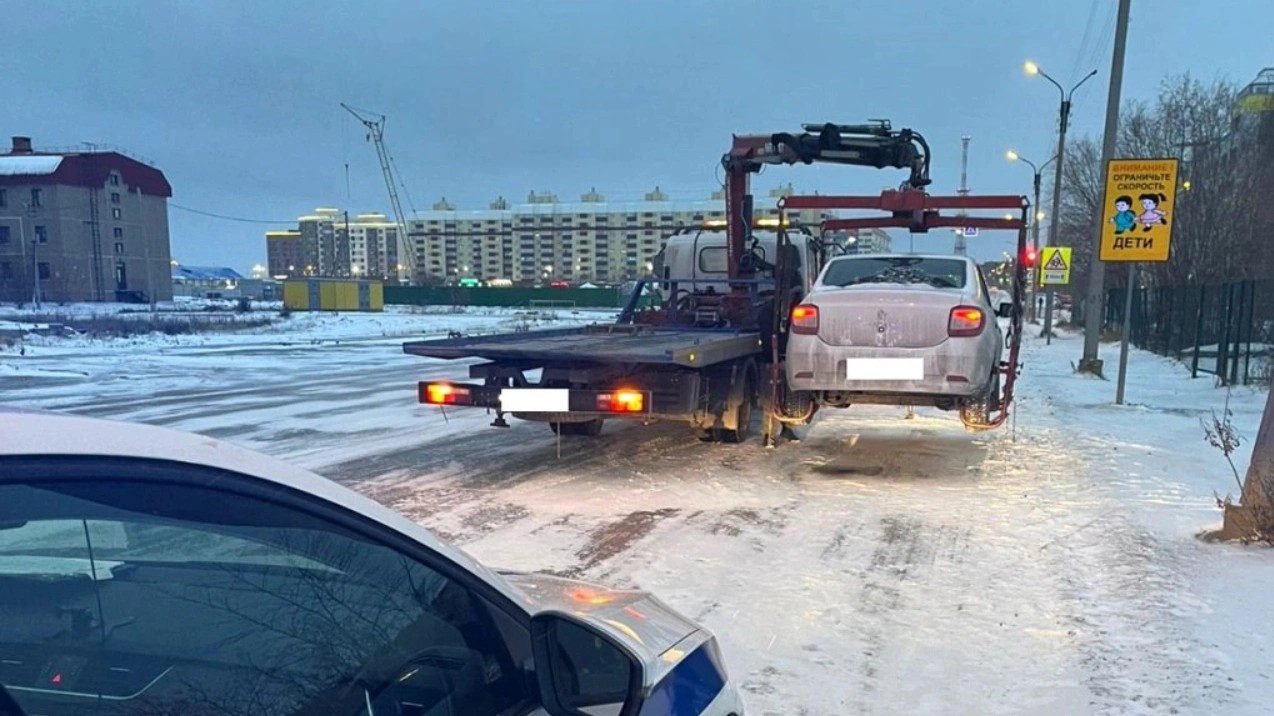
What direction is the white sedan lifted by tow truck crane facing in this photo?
away from the camera

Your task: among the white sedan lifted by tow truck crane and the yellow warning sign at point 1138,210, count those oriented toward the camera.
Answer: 1

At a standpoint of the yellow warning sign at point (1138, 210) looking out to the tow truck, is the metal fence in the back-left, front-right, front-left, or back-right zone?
back-right

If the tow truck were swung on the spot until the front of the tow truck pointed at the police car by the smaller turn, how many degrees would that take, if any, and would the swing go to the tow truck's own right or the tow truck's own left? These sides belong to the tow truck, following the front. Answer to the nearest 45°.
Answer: approximately 135° to the tow truck's own right

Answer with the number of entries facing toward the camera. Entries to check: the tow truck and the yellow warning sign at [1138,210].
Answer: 1

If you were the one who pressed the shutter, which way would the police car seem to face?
facing away from the viewer and to the right of the viewer

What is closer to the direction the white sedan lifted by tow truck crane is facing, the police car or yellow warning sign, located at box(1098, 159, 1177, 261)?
the yellow warning sign

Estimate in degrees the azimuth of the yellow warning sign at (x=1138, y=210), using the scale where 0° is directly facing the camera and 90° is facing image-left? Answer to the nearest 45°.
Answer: approximately 0°

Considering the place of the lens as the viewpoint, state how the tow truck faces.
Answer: facing away from the viewer and to the right of the viewer

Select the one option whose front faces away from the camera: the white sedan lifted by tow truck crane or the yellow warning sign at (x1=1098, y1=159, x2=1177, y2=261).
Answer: the white sedan lifted by tow truck crane

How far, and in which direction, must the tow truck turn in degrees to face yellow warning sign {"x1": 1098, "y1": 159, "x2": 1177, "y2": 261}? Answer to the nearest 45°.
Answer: approximately 90° to its right

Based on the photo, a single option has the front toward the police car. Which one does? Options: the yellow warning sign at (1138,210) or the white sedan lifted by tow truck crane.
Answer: the yellow warning sign

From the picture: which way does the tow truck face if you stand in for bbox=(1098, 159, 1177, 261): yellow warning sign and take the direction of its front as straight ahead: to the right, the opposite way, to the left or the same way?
the opposite way

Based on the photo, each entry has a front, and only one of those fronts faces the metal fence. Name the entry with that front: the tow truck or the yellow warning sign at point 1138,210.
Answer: the tow truck
